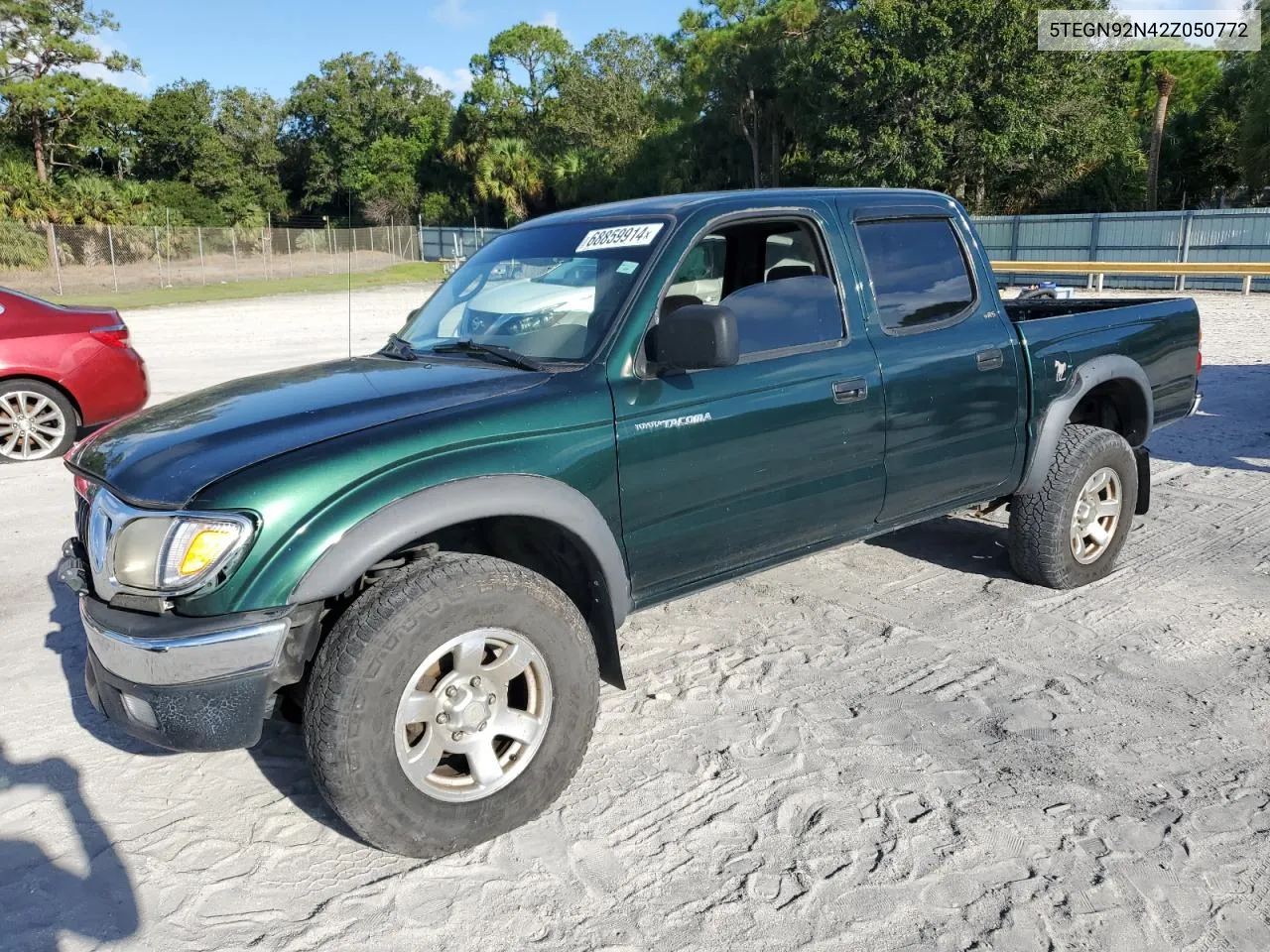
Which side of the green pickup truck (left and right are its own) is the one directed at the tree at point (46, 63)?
right

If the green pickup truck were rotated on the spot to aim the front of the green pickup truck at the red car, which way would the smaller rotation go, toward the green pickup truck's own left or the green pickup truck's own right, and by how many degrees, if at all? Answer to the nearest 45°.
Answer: approximately 90° to the green pickup truck's own right

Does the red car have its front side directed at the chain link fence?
no

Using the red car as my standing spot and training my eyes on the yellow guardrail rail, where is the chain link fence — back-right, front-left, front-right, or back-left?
front-left

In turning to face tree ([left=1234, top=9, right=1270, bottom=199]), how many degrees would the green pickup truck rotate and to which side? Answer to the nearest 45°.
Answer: approximately 180°

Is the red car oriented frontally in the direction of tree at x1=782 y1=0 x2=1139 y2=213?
no

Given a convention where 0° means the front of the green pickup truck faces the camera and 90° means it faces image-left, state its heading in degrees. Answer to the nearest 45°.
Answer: approximately 45°

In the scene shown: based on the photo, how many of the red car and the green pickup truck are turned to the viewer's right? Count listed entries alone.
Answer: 0

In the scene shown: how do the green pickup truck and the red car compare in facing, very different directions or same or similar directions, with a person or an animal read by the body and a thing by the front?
same or similar directions

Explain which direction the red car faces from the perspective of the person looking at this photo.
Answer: facing to the left of the viewer

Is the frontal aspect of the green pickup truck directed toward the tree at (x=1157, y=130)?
no

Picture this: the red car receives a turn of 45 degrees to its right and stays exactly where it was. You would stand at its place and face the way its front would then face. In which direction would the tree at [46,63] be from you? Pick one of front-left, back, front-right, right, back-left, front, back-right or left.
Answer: front-right

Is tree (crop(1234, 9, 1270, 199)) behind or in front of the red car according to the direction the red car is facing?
behind

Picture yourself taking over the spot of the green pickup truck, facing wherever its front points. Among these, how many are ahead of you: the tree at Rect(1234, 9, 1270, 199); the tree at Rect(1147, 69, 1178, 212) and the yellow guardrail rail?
0
